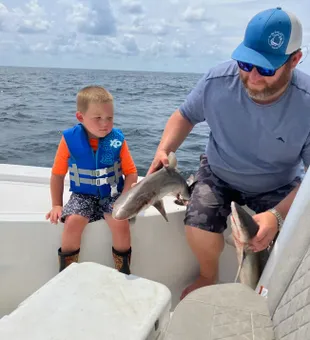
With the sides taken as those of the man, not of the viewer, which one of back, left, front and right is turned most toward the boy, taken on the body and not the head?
right

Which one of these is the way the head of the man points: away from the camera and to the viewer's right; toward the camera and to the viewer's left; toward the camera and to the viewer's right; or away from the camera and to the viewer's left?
toward the camera and to the viewer's left

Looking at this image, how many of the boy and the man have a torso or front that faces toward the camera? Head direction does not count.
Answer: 2

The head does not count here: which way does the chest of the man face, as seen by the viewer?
toward the camera

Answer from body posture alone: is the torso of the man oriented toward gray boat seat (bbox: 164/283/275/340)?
yes

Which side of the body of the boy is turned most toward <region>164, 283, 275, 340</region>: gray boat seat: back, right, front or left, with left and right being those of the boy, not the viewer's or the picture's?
front

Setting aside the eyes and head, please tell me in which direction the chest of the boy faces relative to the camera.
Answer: toward the camera

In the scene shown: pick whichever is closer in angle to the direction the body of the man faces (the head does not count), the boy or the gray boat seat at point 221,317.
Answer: the gray boat seat

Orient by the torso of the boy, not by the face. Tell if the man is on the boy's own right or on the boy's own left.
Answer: on the boy's own left

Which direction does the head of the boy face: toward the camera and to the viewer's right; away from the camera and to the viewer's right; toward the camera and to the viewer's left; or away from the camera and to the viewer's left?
toward the camera and to the viewer's right
